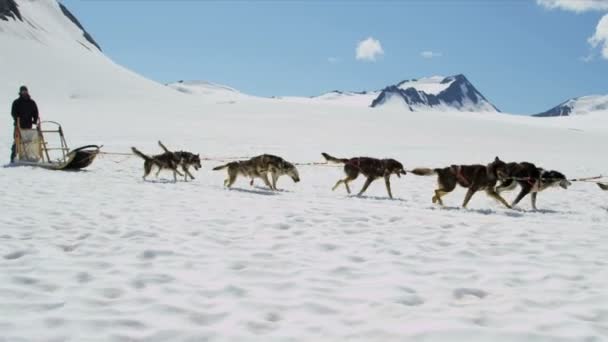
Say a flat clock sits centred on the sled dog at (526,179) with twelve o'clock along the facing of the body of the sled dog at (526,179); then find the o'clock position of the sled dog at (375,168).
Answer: the sled dog at (375,168) is roughly at 6 o'clock from the sled dog at (526,179).

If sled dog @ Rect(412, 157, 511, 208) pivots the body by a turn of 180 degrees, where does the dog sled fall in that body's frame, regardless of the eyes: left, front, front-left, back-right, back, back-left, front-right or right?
front

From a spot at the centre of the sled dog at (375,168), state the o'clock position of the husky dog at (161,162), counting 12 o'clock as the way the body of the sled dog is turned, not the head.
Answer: The husky dog is roughly at 6 o'clock from the sled dog.

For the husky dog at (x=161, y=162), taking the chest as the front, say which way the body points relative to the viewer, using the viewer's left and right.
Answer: facing to the right of the viewer

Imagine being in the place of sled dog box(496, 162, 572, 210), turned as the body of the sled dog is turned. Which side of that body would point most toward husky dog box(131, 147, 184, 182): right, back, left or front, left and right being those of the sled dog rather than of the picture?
back

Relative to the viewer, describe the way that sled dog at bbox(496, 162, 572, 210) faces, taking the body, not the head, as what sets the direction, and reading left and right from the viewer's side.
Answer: facing to the right of the viewer

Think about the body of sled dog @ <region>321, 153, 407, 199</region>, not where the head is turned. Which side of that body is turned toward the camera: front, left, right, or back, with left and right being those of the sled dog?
right

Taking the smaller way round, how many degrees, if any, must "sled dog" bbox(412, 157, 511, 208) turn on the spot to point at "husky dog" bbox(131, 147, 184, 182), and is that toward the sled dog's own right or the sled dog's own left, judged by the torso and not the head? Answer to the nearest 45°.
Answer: approximately 180°

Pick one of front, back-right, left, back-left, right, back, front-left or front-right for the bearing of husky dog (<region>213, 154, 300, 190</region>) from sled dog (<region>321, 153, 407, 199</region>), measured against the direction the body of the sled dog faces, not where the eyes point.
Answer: back

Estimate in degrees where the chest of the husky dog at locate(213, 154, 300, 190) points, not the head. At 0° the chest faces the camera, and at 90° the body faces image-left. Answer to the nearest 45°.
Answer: approximately 270°

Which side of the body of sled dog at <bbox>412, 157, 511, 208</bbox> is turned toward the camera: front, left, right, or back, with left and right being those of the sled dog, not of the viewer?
right

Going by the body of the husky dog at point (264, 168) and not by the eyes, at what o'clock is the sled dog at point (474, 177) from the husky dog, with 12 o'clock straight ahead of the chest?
The sled dog is roughly at 1 o'clock from the husky dog.

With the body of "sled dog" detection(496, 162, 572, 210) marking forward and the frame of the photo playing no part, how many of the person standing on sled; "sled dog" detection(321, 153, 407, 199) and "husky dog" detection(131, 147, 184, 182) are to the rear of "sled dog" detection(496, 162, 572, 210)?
3
